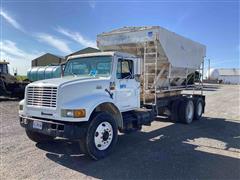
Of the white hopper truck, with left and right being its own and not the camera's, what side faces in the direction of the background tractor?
right

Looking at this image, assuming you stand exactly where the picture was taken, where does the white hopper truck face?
facing the viewer and to the left of the viewer
